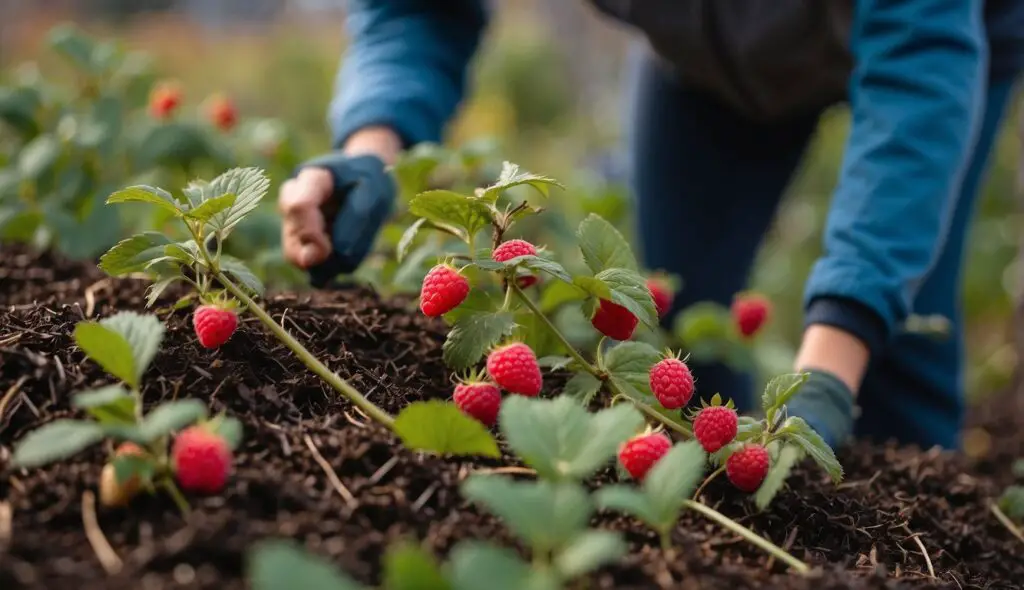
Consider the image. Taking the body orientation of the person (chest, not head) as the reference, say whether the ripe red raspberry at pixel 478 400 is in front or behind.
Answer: in front

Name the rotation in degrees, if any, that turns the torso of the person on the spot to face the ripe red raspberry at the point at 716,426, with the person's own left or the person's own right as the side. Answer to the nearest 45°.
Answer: approximately 45° to the person's own left

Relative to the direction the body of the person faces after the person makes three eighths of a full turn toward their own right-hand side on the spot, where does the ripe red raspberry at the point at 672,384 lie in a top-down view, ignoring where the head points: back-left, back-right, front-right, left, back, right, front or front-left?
back

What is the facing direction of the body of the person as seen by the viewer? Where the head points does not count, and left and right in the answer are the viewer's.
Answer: facing the viewer and to the left of the viewer

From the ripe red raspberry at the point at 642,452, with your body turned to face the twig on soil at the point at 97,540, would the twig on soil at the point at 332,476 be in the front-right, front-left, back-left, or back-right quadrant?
front-right

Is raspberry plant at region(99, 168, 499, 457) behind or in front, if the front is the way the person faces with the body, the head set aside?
in front

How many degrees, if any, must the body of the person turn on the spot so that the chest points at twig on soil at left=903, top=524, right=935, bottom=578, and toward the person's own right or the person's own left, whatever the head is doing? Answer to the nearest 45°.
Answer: approximately 45° to the person's own left
